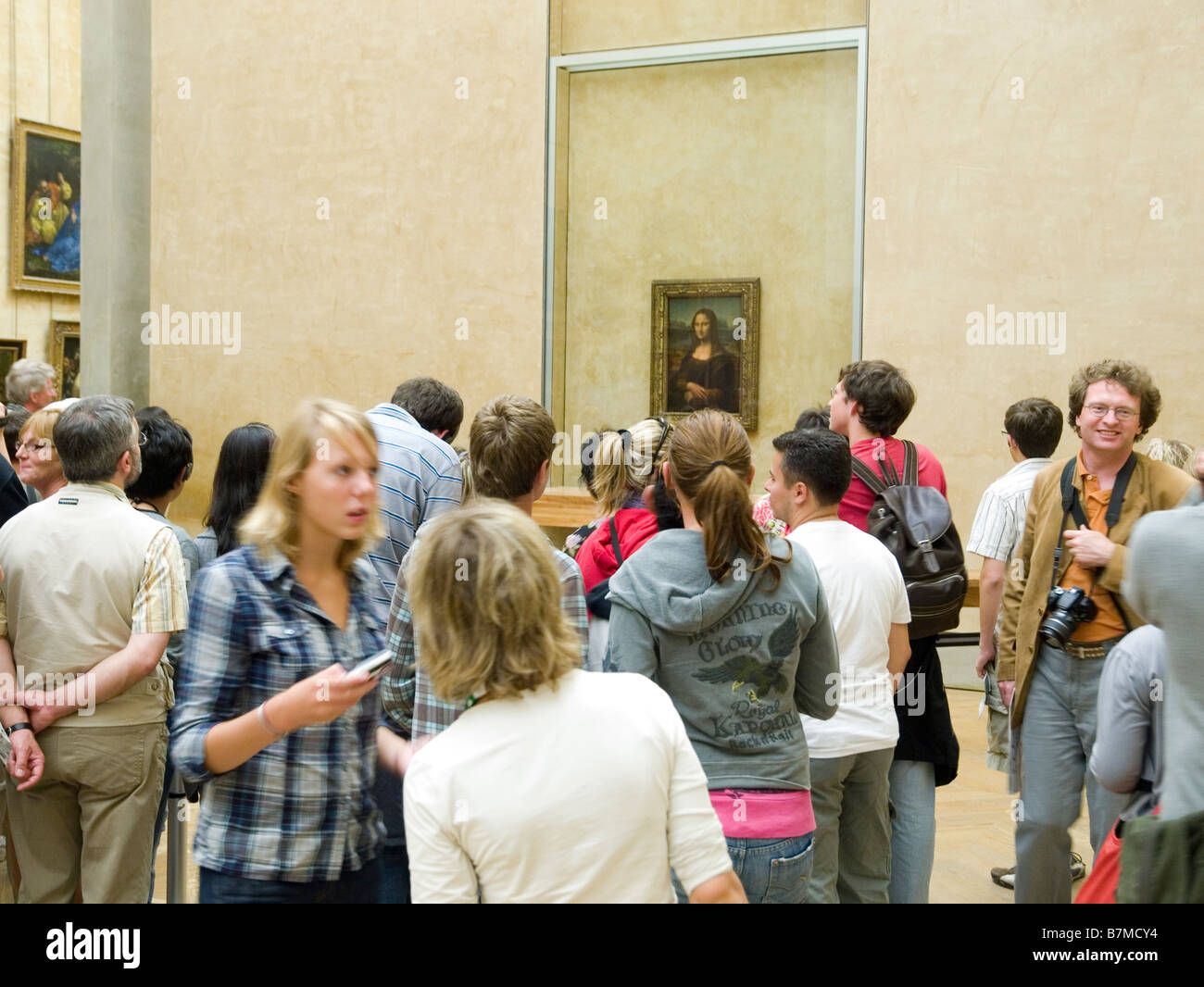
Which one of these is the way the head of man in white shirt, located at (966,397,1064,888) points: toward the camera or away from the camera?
away from the camera

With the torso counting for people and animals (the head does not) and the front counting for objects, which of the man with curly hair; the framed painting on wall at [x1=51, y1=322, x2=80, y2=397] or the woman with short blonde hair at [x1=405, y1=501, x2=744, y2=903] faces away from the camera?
the woman with short blonde hair

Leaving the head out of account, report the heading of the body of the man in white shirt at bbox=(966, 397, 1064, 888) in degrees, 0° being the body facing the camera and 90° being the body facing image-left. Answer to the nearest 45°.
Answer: approximately 135°

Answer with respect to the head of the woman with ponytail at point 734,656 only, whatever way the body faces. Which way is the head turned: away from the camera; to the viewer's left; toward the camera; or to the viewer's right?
away from the camera

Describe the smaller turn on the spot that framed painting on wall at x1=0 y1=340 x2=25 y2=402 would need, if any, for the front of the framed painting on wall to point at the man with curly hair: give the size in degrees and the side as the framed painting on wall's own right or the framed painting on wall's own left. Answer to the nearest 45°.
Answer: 0° — it already faces them

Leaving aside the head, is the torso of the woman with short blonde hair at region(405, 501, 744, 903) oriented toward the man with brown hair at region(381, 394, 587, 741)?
yes

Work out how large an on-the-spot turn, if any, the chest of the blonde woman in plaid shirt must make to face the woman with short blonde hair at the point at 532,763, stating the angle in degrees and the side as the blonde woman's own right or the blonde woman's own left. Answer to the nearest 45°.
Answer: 0° — they already face them

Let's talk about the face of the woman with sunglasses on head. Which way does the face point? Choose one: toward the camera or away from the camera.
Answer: away from the camera

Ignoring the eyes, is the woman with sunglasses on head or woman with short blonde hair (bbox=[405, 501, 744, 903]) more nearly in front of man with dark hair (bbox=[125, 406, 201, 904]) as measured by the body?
the woman with sunglasses on head

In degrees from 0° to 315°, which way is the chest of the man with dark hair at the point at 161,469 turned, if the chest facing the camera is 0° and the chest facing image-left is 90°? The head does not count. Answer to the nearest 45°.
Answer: approximately 225°
